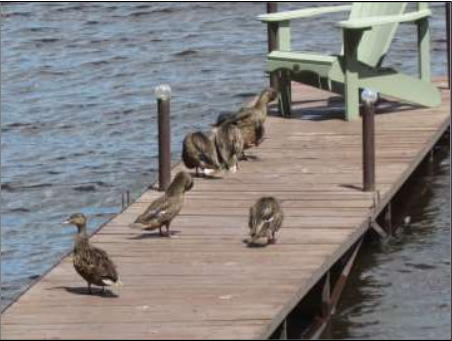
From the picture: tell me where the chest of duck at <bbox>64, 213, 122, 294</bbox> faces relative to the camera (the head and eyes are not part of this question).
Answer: to the viewer's left

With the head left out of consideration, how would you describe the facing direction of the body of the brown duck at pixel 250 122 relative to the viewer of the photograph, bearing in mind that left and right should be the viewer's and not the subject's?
facing to the right of the viewer

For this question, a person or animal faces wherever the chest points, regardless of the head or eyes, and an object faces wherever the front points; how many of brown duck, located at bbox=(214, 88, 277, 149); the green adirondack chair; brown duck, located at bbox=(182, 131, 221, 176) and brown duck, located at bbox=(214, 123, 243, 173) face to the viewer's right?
1

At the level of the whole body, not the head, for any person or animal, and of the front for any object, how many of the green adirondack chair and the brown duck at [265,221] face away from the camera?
0

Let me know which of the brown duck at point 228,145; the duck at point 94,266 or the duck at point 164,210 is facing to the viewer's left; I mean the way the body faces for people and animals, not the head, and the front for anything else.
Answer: the duck at point 94,266

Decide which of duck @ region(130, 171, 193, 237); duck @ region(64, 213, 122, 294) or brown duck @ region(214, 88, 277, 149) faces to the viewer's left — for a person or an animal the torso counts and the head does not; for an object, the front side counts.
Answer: duck @ region(64, 213, 122, 294)

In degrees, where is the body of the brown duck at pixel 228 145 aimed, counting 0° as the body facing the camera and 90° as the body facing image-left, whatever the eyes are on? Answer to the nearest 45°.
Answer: approximately 180°
